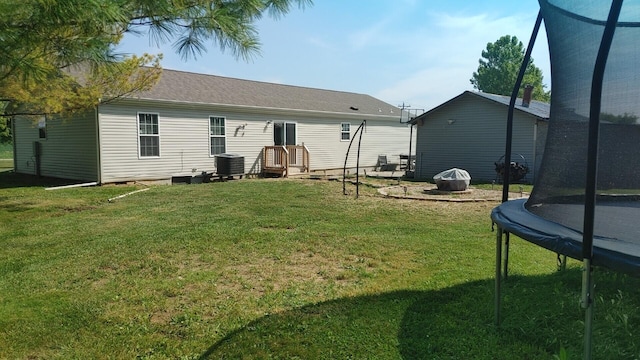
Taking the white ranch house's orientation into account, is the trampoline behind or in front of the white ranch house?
behind

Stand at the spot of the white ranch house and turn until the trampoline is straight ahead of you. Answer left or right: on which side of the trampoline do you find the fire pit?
left

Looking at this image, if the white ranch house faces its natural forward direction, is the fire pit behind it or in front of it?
behind

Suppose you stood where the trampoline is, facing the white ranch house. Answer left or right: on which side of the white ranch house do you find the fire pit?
right

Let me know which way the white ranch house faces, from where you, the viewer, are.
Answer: facing away from the viewer and to the left of the viewer
